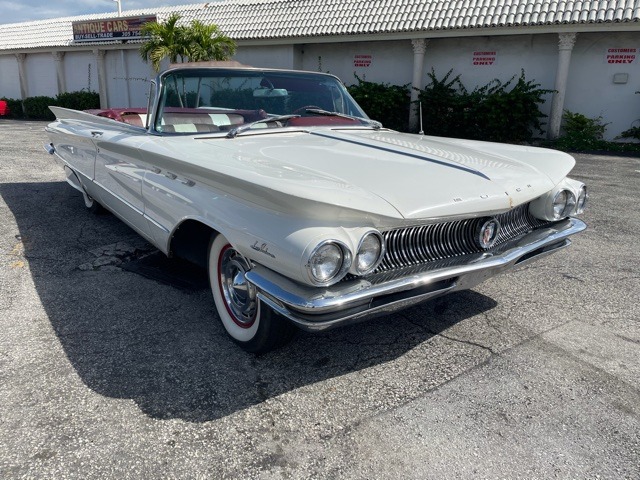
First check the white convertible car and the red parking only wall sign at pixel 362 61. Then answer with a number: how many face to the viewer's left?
0

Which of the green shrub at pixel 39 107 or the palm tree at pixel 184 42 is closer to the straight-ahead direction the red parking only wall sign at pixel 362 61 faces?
the palm tree

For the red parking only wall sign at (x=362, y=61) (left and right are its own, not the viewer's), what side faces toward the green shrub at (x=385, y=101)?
front

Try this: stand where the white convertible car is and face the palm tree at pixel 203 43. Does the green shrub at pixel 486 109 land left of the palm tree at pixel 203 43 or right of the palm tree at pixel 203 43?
right

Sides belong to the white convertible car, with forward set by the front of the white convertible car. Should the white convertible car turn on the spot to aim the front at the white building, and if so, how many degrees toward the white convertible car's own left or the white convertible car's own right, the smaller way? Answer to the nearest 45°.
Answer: approximately 135° to the white convertible car's own left

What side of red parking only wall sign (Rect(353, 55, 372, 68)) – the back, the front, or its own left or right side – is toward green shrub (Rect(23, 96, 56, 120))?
right

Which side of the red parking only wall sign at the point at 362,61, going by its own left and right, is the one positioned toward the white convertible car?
front

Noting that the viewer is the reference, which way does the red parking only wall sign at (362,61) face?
facing the viewer

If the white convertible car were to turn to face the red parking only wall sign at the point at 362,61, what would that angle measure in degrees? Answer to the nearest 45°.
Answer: approximately 135° to its left

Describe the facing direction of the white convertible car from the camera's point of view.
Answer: facing the viewer and to the right of the viewer

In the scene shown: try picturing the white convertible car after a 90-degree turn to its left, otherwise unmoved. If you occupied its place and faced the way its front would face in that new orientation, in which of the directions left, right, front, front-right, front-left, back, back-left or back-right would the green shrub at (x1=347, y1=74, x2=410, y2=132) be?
front-left

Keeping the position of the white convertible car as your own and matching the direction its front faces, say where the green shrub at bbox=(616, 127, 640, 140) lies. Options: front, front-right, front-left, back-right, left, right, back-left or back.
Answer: left

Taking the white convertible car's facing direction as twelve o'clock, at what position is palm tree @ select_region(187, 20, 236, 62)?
The palm tree is roughly at 7 o'clock from the white convertible car.
